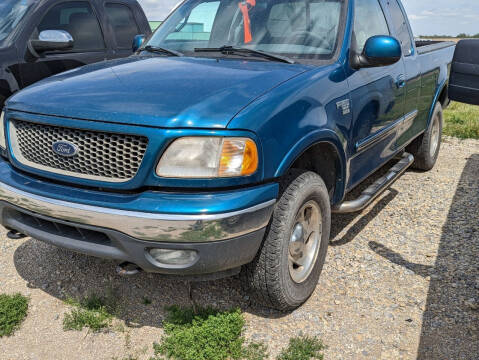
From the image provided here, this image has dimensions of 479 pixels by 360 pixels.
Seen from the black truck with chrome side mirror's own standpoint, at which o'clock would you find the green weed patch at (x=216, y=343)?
The green weed patch is roughly at 10 o'clock from the black truck with chrome side mirror.

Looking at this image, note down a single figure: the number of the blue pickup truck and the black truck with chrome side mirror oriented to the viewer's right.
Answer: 0

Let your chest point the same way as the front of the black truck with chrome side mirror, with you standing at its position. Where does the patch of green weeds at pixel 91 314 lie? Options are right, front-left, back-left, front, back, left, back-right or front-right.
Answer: front-left
